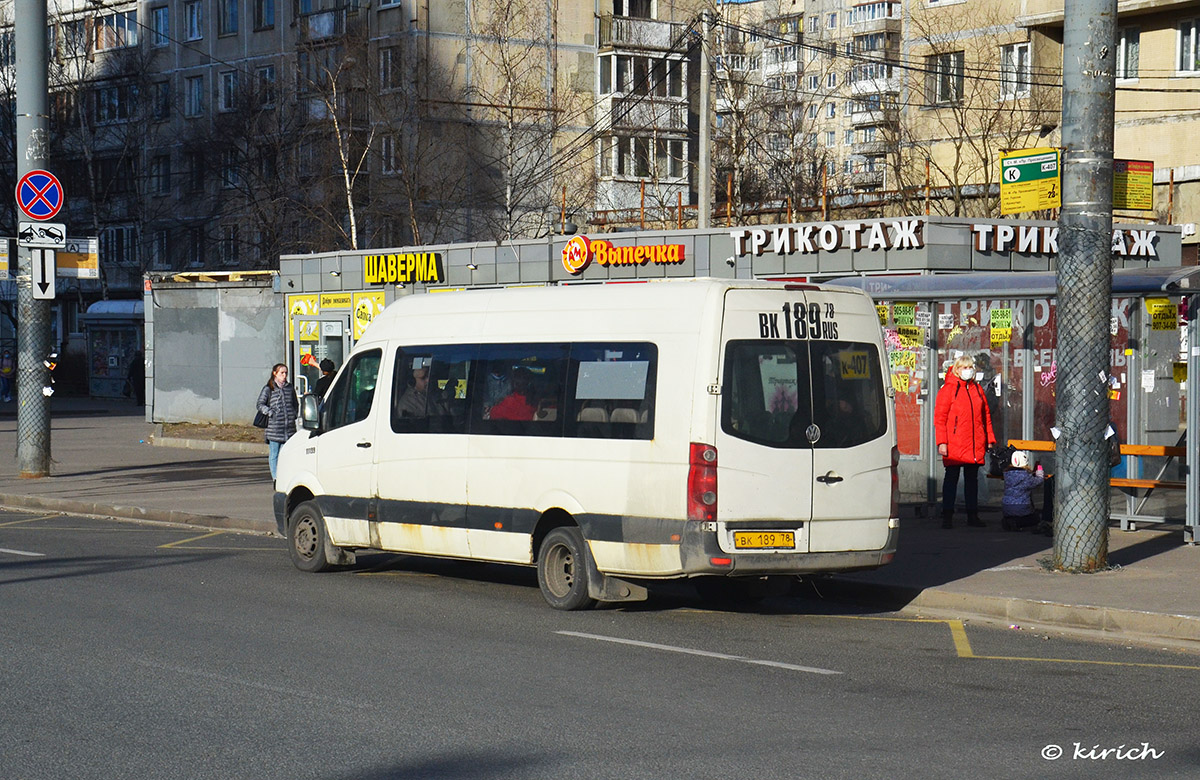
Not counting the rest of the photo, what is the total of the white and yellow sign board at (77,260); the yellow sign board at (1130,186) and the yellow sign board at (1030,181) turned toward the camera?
3

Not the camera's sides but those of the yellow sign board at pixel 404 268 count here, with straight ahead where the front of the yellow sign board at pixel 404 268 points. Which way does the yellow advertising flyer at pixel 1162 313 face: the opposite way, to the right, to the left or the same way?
the same way

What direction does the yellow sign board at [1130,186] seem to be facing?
toward the camera

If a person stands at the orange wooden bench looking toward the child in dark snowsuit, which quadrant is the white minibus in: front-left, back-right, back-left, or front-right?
front-left

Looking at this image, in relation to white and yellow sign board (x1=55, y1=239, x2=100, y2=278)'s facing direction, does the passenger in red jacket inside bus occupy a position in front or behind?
in front

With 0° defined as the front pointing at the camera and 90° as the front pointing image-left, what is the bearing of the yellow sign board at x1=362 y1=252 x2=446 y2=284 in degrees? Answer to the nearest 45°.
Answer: approximately 45°

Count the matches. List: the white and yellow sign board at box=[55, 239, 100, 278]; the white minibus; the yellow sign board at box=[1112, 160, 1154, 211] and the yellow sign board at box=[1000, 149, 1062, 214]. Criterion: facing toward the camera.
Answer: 3

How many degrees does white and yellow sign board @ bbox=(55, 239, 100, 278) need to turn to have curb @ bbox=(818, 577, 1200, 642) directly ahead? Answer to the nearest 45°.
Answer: approximately 45° to its left

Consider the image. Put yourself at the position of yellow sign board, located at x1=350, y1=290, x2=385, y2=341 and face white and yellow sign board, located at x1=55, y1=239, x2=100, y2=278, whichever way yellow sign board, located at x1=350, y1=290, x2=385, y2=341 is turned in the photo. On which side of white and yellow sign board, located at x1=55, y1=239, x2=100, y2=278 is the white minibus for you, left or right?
left

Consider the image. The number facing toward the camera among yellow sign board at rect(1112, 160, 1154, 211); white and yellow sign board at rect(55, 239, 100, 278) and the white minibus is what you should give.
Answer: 2

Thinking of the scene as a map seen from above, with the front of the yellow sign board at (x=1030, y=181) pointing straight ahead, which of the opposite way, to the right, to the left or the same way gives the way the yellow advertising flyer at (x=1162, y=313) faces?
the same way

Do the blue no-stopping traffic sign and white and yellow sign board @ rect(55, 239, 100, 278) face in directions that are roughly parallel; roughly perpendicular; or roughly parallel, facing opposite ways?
roughly parallel

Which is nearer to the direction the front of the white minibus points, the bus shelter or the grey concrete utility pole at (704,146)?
the grey concrete utility pole

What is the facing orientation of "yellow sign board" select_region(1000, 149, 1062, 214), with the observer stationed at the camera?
facing the viewer

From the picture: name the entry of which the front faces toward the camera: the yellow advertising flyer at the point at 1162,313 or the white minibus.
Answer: the yellow advertising flyer

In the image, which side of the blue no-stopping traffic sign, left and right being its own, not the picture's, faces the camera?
front

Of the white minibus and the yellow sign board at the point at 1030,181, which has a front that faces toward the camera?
the yellow sign board

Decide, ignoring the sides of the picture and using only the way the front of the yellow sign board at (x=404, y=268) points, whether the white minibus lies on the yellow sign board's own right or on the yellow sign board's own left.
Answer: on the yellow sign board's own left

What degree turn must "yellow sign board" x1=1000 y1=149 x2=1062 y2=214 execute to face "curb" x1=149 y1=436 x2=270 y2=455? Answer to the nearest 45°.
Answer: approximately 135° to its right
